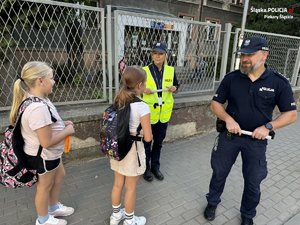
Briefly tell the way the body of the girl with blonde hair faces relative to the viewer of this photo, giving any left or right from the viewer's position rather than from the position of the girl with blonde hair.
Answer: facing to the right of the viewer

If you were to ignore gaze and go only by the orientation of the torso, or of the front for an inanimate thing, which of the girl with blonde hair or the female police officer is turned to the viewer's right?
the girl with blonde hair

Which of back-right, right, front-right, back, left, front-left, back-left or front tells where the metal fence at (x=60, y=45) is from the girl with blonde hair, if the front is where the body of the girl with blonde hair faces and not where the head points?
left

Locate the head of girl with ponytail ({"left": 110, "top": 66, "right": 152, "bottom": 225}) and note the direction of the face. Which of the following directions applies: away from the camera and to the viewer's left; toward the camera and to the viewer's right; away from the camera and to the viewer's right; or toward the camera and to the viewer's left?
away from the camera and to the viewer's right

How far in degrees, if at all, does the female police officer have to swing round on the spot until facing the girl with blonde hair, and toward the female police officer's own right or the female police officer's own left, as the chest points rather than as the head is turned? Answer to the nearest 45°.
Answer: approximately 45° to the female police officer's own right

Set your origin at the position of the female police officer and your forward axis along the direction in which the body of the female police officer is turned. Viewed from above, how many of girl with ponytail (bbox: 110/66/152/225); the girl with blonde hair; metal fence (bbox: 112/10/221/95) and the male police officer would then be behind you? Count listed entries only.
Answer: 1

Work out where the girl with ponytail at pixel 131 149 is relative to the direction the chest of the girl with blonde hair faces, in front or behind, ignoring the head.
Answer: in front

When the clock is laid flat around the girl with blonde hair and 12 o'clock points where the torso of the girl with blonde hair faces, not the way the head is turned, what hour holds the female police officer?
The female police officer is roughly at 11 o'clock from the girl with blonde hair.

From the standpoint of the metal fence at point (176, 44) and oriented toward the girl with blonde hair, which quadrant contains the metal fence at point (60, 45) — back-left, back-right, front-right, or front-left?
front-right

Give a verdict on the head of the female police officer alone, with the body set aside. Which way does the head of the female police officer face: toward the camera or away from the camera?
toward the camera

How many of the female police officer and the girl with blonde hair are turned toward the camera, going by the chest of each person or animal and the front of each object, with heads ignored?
1

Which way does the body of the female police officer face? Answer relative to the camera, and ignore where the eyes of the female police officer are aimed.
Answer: toward the camera

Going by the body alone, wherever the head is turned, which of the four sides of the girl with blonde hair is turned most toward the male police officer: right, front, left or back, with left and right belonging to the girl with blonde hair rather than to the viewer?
front

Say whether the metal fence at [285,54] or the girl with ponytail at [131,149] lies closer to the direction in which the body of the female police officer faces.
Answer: the girl with ponytail

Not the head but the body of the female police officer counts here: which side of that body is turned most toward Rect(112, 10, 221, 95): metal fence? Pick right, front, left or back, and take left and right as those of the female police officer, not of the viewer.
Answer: back

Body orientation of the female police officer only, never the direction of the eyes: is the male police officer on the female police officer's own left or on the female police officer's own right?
on the female police officer's own left

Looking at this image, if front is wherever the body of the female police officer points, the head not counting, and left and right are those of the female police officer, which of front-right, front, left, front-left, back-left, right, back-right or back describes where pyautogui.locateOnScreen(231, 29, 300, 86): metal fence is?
back-left
